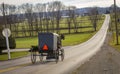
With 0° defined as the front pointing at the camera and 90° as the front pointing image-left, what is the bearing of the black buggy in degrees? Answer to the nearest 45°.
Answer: approximately 225°
